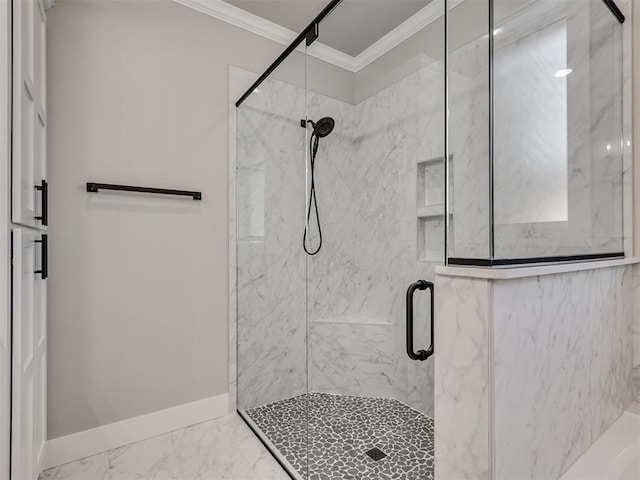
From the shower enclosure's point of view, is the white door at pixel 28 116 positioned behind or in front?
in front

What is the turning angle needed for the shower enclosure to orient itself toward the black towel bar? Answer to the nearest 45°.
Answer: approximately 45° to its right

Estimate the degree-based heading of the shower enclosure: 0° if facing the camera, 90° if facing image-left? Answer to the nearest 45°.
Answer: approximately 45°

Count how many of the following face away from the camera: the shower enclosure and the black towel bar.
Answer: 0

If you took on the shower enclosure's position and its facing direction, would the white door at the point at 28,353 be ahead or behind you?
ahead

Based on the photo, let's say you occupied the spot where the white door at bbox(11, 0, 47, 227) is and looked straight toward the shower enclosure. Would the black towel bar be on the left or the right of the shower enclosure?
left

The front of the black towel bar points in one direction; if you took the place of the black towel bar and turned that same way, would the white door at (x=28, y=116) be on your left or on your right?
on your right

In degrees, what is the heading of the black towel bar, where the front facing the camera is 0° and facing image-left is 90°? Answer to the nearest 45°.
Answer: approximately 315°
